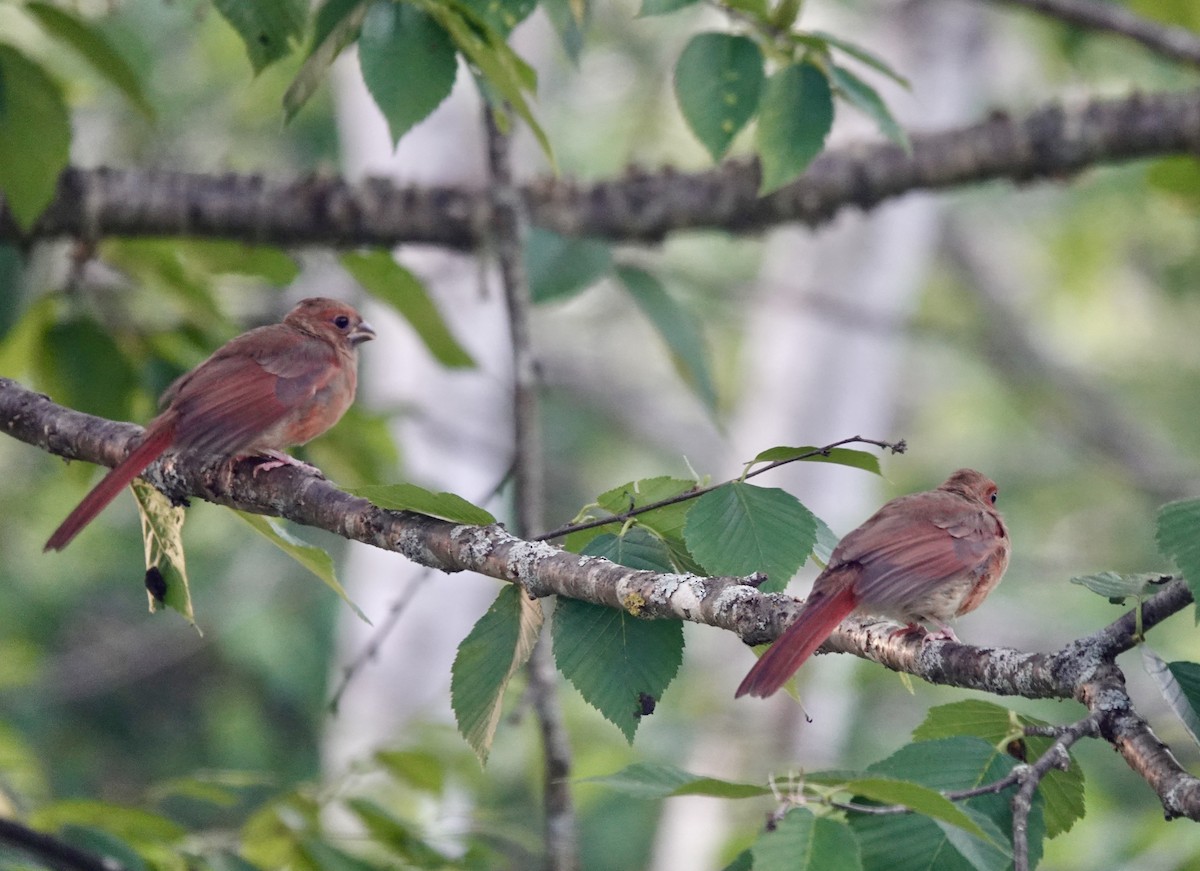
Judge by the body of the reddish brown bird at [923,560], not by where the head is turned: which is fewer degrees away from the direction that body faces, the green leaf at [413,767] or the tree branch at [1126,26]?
the tree branch

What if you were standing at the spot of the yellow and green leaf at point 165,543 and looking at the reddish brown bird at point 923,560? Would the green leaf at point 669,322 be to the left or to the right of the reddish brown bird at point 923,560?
left

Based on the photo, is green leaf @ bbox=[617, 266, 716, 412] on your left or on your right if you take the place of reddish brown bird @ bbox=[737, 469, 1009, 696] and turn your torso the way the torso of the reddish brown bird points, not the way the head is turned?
on your left

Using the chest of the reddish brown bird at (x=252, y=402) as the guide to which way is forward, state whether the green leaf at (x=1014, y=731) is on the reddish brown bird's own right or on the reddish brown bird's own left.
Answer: on the reddish brown bird's own right

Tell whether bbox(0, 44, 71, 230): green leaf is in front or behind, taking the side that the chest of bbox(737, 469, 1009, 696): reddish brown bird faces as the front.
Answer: behind

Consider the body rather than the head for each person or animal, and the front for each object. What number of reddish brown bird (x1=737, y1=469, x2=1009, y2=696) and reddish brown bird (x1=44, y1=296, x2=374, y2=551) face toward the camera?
0

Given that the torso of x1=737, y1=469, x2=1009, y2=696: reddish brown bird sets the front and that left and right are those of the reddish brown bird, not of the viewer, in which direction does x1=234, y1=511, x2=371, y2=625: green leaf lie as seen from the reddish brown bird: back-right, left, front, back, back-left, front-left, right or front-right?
back

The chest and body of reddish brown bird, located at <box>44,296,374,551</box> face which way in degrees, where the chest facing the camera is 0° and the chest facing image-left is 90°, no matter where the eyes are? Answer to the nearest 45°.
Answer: approximately 270°

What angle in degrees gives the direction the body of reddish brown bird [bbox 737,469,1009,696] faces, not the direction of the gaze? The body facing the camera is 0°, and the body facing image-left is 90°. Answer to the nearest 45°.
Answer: approximately 225°
